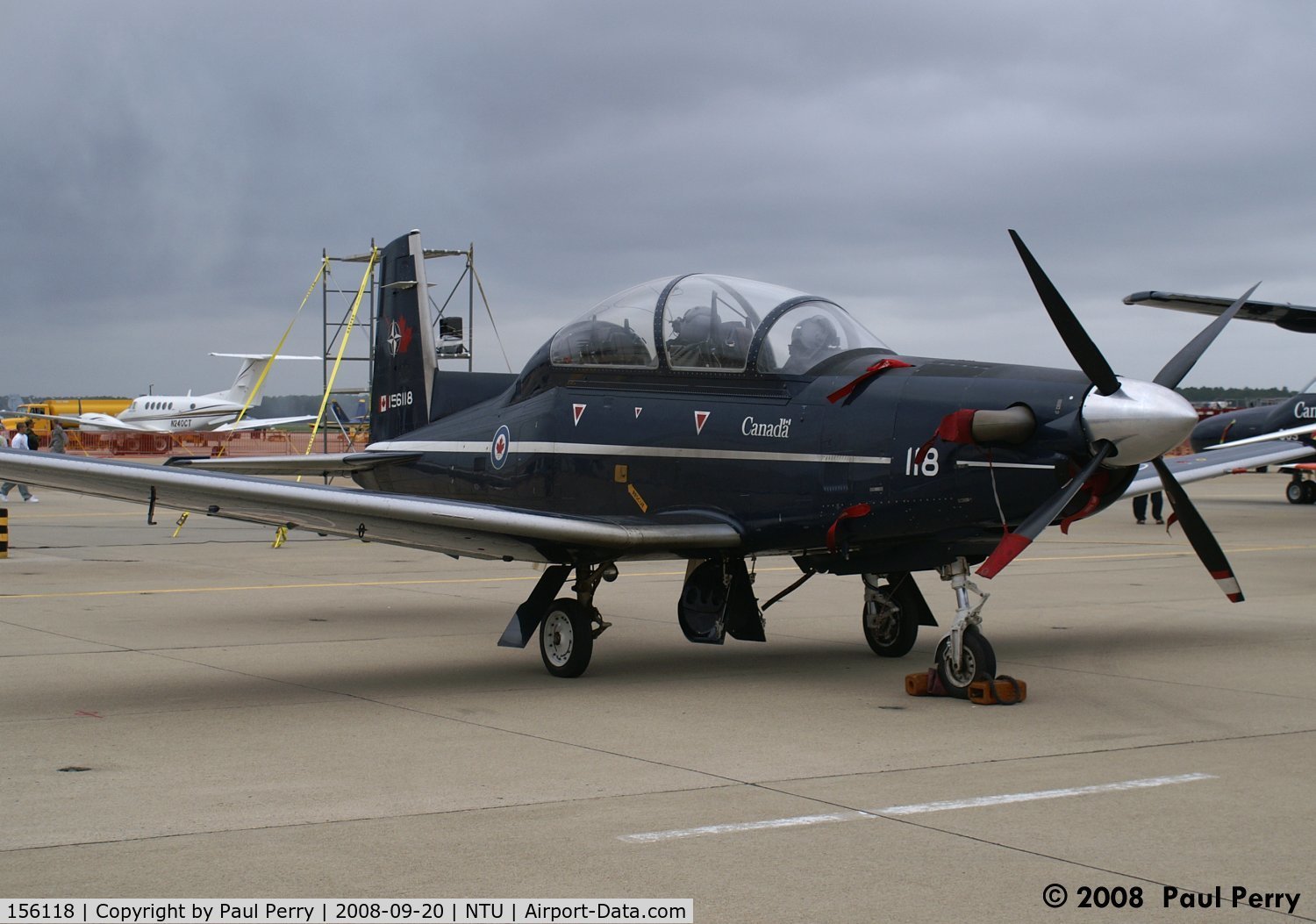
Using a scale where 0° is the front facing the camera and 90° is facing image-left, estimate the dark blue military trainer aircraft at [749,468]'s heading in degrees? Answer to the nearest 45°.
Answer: approximately 315°

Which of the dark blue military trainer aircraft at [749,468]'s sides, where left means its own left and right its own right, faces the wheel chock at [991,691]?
front
